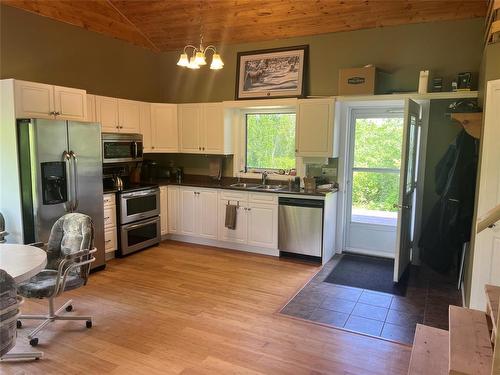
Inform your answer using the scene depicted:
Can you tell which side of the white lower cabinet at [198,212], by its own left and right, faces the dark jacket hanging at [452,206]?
left

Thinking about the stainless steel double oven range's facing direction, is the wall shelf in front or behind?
in front

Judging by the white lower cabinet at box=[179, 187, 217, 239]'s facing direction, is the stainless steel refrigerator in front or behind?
in front

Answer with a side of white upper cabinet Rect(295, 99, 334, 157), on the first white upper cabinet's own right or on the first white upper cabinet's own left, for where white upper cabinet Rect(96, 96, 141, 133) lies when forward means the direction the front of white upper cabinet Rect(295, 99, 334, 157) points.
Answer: on the first white upper cabinet's own right

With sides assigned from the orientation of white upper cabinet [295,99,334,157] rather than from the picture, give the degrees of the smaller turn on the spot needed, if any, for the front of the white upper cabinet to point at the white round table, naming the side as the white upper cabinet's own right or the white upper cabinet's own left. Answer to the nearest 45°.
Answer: approximately 45° to the white upper cabinet's own right

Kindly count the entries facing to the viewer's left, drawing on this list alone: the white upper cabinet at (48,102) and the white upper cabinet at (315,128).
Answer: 0

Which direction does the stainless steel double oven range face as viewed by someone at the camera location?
facing the viewer and to the right of the viewer

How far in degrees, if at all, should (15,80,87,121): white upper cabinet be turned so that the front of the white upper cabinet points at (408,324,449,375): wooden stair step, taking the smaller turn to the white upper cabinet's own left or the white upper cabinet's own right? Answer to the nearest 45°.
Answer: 0° — it already faces it

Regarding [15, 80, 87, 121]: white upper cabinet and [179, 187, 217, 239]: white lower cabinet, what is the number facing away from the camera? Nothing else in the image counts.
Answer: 0
